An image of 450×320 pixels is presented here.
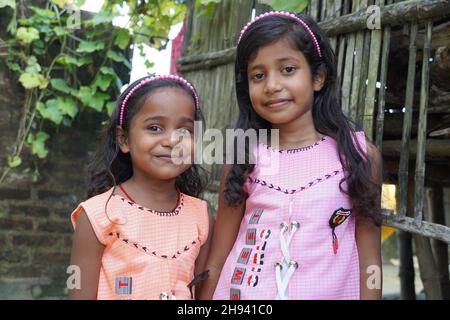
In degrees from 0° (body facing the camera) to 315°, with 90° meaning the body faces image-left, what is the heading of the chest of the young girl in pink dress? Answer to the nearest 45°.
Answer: approximately 0°

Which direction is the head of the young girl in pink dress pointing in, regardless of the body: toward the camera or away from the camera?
toward the camera

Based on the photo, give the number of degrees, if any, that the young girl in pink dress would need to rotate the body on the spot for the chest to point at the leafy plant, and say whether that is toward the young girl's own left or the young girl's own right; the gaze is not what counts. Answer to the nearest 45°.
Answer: approximately 135° to the young girl's own right

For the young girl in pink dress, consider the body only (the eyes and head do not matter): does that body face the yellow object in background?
no

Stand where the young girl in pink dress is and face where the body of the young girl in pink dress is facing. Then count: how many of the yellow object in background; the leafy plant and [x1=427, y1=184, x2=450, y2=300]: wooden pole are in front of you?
0
